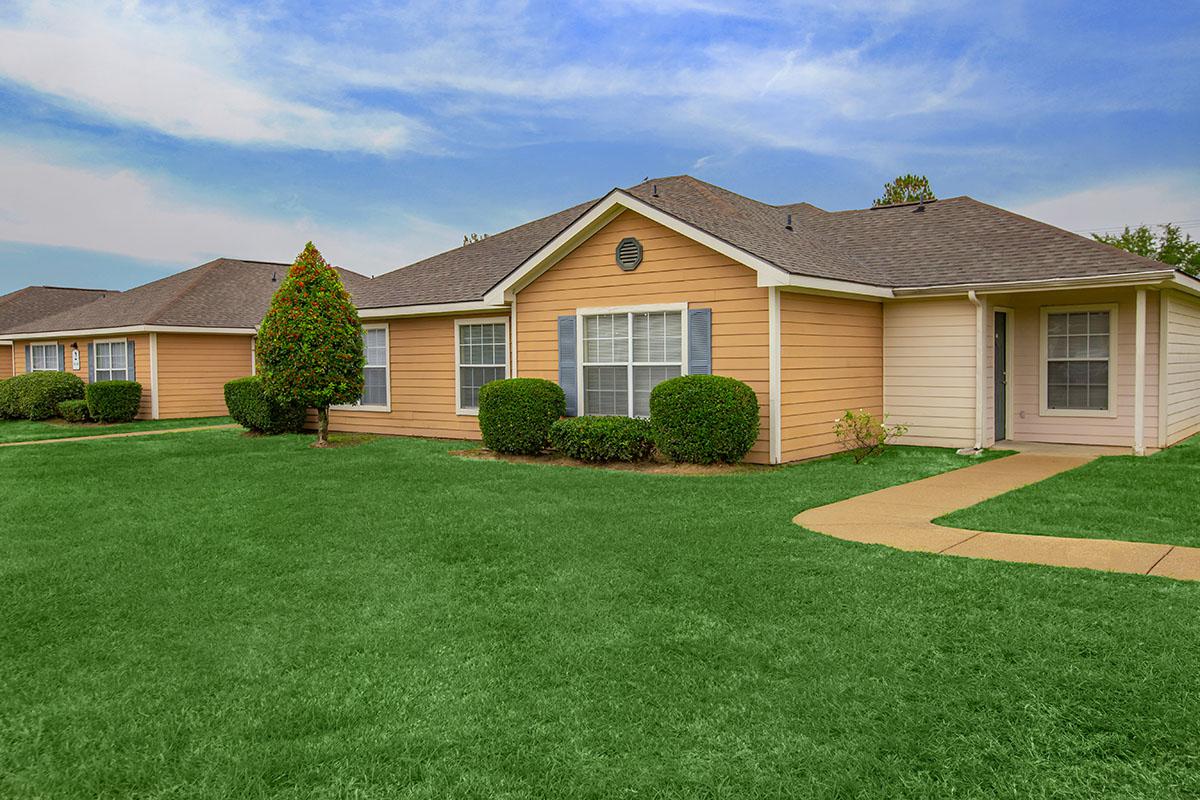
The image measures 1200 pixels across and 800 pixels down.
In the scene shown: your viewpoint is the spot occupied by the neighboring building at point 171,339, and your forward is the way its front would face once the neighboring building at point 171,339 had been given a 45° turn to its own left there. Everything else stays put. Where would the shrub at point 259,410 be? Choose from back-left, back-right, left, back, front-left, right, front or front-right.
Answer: front

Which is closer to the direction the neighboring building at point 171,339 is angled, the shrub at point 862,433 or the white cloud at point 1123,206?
the shrub

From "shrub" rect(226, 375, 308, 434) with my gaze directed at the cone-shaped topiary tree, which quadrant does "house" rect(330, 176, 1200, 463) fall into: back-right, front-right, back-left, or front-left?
front-left

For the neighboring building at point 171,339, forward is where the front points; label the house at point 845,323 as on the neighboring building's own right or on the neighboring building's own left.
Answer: on the neighboring building's own left

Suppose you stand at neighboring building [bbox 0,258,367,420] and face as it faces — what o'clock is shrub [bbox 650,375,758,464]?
The shrub is roughly at 10 o'clock from the neighboring building.

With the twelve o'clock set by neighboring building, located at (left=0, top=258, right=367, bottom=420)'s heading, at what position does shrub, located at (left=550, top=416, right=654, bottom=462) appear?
The shrub is roughly at 10 o'clock from the neighboring building.

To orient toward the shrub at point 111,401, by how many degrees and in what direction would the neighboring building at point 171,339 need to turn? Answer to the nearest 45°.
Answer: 0° — it already faces it

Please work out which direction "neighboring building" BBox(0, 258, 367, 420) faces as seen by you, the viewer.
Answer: facing the viewer and to the left of the viewer

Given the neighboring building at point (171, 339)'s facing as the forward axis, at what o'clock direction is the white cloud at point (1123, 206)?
The white cloud is roughly at 8 o'clock from the neighboring building.

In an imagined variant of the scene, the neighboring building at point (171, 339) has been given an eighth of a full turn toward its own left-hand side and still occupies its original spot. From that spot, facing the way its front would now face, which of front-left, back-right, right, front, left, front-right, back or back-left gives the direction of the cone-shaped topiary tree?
front

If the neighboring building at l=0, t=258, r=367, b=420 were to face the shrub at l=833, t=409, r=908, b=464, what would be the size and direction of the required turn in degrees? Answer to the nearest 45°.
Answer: approximately 90° to its left
